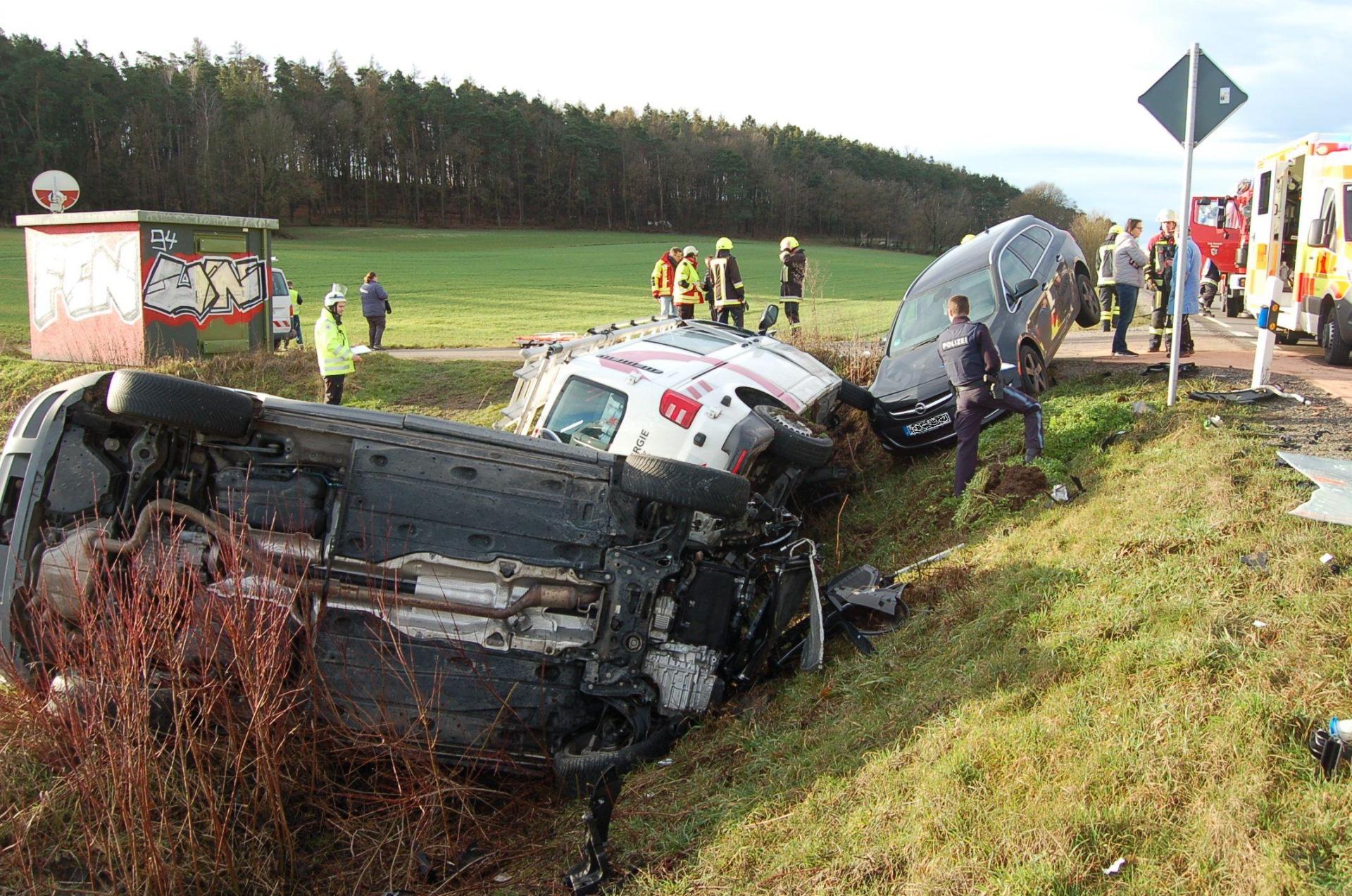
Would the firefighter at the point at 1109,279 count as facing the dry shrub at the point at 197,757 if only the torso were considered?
no

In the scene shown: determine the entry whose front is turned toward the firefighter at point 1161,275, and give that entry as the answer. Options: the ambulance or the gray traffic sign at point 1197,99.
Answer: the gray traffic sign

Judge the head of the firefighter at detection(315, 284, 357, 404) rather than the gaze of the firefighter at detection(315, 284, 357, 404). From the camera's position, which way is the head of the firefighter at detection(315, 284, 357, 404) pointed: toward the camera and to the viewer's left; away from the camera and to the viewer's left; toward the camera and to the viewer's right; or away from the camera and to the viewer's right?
toward the camera and to the viewer's right

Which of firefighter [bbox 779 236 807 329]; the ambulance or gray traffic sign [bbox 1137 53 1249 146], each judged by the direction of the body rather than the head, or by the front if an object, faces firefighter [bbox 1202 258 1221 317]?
the gray traffic sign

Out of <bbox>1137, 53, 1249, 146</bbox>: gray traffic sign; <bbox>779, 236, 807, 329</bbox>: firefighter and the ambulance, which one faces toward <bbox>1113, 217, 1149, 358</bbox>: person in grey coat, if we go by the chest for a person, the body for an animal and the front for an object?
the gray traffic sign

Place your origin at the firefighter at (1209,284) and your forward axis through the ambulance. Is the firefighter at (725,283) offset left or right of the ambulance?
right
